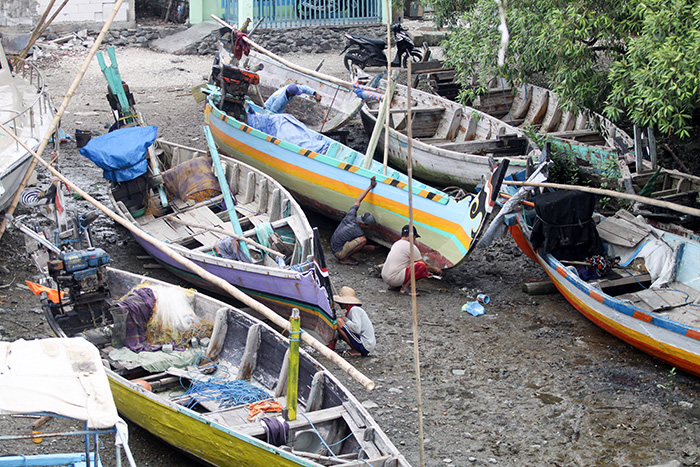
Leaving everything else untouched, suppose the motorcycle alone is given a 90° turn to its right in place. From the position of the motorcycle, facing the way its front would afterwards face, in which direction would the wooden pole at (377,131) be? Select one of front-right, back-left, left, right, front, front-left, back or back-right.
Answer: front

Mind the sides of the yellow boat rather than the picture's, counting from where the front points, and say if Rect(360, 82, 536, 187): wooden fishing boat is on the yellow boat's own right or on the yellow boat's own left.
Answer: on the yellow boat's own left

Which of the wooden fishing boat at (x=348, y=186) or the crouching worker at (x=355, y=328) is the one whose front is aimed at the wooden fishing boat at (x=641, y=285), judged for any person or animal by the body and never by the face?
the wooden fishing boat at (x=348, y=186)

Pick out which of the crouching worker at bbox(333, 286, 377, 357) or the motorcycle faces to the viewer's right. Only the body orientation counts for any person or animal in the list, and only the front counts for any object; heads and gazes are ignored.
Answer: the motorcycle

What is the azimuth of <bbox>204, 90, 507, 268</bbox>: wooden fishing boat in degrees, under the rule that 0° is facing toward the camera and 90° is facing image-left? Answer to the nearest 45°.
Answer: approximately 315°

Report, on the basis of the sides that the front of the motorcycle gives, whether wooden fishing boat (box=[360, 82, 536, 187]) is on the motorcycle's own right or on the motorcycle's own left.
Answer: on the motorcycle's own right

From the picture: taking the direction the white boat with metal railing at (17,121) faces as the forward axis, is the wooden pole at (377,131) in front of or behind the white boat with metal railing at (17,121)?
in front

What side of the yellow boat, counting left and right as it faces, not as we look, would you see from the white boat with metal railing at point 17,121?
back

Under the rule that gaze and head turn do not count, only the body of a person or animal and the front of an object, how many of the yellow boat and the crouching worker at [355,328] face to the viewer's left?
1
